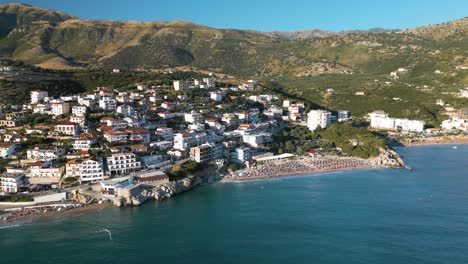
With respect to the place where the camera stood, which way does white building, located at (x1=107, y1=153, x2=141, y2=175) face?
facing the viewer

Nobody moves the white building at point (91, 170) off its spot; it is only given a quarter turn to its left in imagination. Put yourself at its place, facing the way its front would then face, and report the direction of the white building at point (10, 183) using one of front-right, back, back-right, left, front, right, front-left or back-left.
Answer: back

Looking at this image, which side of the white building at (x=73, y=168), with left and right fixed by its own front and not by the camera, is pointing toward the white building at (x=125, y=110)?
back

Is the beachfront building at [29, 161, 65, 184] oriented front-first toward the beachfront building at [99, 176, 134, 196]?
no

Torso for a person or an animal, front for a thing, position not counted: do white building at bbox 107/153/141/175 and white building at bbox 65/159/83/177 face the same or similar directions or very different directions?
same or similar directions

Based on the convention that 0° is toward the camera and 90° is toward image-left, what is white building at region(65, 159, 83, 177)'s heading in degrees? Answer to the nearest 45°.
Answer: approximately 0°

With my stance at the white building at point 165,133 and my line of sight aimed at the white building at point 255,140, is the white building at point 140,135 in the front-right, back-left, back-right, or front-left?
back-right

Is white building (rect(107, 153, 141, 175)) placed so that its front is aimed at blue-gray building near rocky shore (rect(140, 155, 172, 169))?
no

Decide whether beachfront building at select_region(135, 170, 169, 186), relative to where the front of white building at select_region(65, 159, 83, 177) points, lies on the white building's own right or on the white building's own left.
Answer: on the white building's own left

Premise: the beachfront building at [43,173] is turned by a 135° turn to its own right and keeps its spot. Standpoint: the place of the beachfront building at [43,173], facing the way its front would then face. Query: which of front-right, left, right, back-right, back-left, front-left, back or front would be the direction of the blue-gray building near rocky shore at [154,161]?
back-right

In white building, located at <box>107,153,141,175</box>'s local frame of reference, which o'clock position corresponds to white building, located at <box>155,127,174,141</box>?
white building, located at <box>155,127,174,141</box> is roughly at 7 o'clock from white building, located at <box>107,153,141,175</box>.

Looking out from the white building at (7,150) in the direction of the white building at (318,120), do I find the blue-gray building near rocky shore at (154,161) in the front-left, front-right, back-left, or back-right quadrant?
front-right

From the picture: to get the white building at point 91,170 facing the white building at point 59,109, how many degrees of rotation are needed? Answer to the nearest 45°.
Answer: approximately 180°

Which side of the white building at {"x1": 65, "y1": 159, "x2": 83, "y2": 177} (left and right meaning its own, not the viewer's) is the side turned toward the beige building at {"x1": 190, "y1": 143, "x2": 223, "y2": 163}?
left

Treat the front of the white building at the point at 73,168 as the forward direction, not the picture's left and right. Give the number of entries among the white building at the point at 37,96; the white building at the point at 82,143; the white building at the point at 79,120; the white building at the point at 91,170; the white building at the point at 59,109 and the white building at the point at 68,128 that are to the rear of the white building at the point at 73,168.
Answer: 5

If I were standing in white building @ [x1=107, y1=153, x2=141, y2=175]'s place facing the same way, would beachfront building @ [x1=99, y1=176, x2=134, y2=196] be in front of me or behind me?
in front

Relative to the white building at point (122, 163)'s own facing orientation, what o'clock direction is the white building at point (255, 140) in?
the white building at point (255, 140) is roughly at 8 o'clock from the white building at point (122, 163).

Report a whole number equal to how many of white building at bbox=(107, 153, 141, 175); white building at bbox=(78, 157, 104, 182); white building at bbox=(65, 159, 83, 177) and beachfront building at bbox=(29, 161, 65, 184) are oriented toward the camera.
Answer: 4

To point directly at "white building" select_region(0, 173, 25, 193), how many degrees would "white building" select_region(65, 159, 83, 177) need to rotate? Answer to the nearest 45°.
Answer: approximately 90° to its right

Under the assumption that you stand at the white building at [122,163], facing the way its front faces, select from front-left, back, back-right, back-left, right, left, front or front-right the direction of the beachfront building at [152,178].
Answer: front-left
